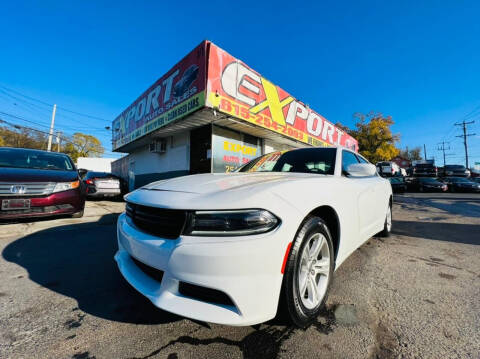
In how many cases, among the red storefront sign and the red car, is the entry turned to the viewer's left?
0

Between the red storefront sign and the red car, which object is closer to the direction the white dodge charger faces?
the red car

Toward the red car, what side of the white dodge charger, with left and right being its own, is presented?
right

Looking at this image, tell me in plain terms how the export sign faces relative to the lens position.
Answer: facing the viewer and to the left of the viewer

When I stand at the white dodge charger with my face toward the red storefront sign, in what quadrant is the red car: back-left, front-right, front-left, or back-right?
front-left

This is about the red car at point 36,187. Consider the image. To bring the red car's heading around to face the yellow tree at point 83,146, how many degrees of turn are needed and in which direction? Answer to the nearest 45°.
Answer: approximately 180°

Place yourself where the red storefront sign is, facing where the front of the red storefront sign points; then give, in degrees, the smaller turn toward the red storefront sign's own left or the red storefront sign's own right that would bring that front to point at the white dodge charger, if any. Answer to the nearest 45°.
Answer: approximately 45° to the red storefront sign's own right

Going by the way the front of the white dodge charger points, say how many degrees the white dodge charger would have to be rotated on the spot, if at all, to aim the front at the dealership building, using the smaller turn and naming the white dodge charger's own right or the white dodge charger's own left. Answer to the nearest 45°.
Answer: approximately 135° to the white dodge charger's own right

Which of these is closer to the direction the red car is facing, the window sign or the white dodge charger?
the white dodge charger

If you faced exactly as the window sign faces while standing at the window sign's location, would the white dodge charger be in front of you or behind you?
in front

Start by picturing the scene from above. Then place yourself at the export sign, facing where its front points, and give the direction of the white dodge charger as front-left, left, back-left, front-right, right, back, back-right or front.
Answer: front-left

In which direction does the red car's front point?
toward the camera

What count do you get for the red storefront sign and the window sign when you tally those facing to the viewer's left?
0
